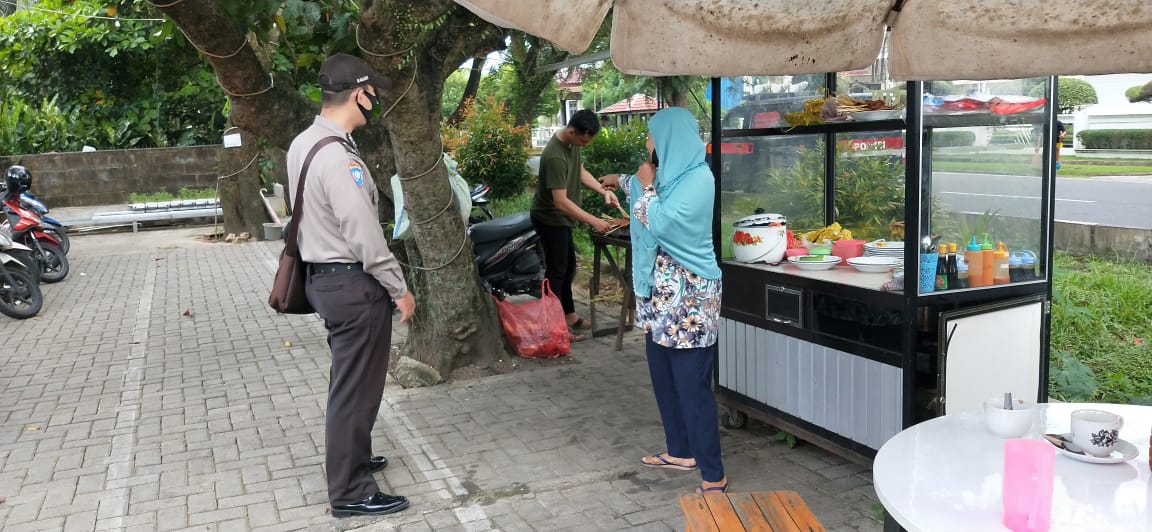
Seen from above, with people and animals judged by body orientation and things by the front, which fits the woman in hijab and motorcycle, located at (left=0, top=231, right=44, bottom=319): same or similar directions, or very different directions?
very different directions

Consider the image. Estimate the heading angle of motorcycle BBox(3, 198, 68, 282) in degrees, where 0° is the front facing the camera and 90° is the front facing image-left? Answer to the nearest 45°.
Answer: approximately 315°

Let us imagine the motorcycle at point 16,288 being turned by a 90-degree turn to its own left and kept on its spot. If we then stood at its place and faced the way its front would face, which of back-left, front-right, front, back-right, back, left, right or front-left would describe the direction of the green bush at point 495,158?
front-right

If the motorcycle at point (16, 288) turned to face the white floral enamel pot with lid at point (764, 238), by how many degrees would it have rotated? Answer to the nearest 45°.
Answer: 0° — it already faces it

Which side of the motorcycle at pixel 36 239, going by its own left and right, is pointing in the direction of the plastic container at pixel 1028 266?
front

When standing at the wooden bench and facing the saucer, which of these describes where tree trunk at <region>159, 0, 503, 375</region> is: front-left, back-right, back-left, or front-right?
back-left

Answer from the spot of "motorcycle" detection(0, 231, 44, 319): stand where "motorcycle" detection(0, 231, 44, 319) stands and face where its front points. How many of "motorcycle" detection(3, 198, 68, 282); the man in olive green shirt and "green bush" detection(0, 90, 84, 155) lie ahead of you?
1

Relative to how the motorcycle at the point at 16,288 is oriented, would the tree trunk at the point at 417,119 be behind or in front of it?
in front

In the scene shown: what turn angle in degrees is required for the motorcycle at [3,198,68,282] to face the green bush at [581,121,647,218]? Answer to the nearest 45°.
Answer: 0° — it already faces it
